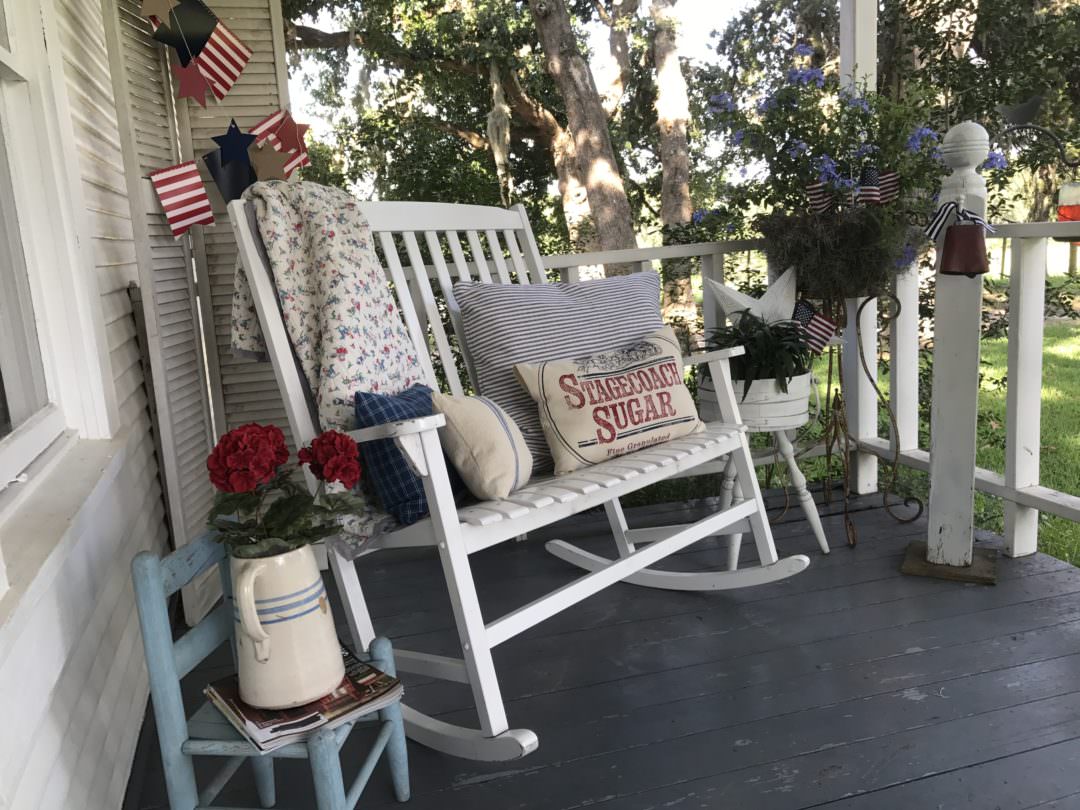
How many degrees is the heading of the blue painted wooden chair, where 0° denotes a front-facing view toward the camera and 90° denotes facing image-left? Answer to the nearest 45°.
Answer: approximately 315°

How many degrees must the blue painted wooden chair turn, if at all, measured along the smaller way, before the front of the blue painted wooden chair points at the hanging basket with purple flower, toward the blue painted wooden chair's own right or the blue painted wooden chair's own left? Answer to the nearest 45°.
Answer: approximately 90° to the blue painted wooden chair's own left

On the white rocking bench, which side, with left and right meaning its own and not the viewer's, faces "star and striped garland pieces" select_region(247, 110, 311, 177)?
back

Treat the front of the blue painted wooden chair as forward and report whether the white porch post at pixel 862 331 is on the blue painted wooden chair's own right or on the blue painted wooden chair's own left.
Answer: on the blue painted wooden chair's own left

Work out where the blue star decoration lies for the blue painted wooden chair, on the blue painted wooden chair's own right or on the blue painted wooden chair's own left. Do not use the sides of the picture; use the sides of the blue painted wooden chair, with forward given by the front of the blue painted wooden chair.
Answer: on the blue painted wooden chair's own left

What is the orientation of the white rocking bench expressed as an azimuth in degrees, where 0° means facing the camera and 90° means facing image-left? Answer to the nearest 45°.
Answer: approximately 315°

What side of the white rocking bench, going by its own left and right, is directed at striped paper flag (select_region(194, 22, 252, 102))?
back

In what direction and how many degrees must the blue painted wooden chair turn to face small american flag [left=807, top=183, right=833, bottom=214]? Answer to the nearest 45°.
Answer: approximately 90° to its left

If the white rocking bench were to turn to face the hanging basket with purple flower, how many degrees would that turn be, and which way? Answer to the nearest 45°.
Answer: approximately 90° to its left
